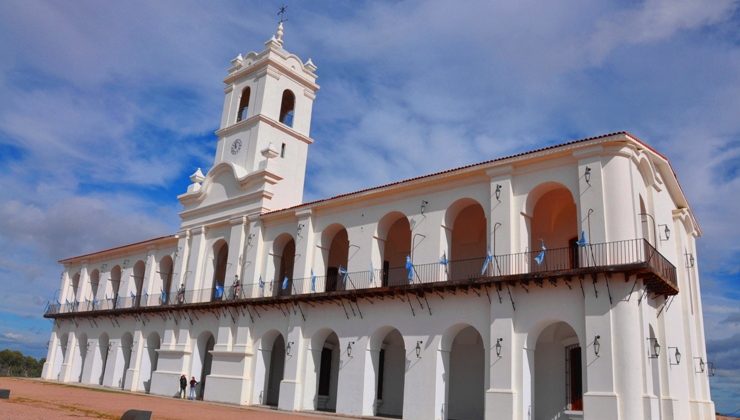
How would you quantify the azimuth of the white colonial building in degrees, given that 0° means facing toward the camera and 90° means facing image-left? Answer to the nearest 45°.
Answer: approximately 45°

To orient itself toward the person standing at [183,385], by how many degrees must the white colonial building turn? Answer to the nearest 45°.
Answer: approximately 90° to its right
